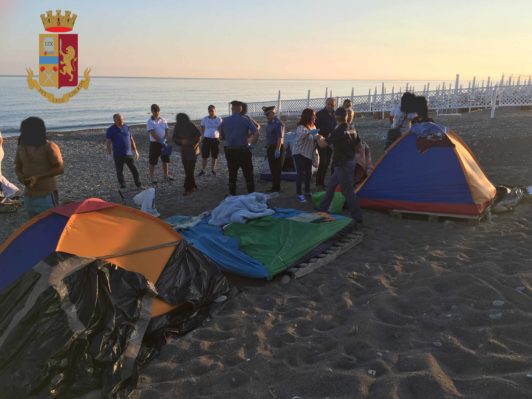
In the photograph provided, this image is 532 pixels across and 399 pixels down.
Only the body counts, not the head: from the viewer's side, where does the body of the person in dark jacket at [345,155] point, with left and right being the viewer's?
facing away from the viewer and to the left of the viewer

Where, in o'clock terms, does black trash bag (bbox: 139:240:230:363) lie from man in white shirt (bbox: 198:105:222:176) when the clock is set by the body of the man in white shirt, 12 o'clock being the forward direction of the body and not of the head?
The black trash bag is roughly at 12 o'clock from the man in white shirt.

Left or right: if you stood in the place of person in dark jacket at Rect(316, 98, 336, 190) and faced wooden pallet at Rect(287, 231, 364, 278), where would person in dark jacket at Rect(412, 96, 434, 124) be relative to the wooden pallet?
left
